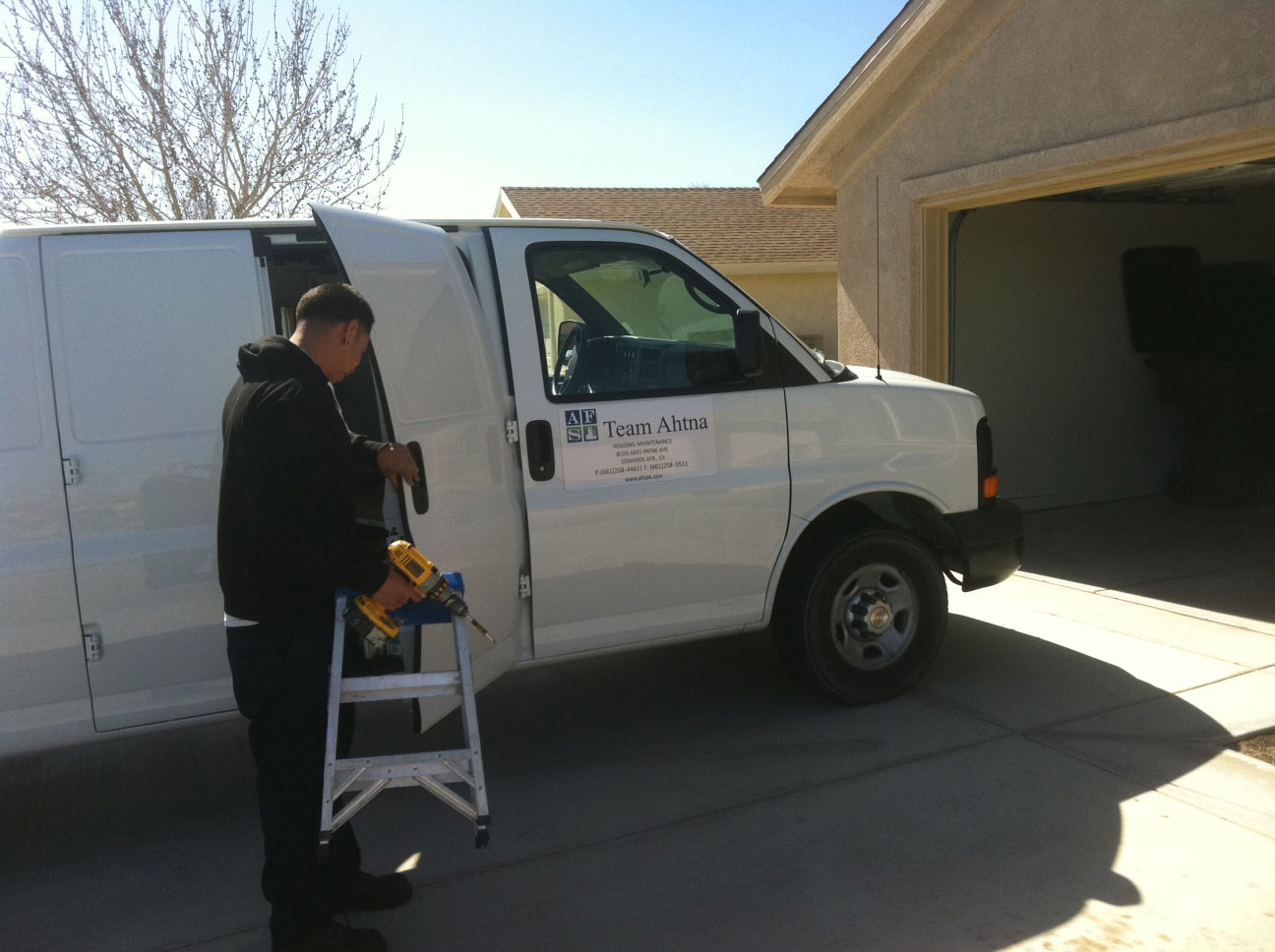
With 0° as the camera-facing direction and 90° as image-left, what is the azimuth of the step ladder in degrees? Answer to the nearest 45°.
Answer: approximately 0°

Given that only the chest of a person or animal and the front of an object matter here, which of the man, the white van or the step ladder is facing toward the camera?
the step ladder

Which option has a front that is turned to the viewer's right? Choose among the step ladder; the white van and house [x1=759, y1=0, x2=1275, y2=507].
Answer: the white van

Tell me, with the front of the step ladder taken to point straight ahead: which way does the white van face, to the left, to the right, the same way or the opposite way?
to the left

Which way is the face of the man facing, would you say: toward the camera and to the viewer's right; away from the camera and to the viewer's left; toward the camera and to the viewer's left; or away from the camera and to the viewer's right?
away from the camera and to the viewer's right

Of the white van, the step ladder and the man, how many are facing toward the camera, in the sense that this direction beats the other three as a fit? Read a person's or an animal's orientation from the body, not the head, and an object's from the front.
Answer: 1

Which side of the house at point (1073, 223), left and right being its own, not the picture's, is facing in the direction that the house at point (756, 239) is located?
right

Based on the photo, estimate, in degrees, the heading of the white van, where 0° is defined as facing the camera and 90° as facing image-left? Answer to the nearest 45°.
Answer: approximately 270°

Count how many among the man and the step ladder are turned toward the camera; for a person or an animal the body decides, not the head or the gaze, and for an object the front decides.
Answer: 1

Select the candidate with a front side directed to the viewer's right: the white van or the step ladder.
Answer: the white van

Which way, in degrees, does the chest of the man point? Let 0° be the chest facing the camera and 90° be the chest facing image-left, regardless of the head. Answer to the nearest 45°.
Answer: approximately 270°

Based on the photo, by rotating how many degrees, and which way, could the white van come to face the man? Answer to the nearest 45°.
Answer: approximately 135° to its right

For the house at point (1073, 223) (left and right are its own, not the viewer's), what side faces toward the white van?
front
